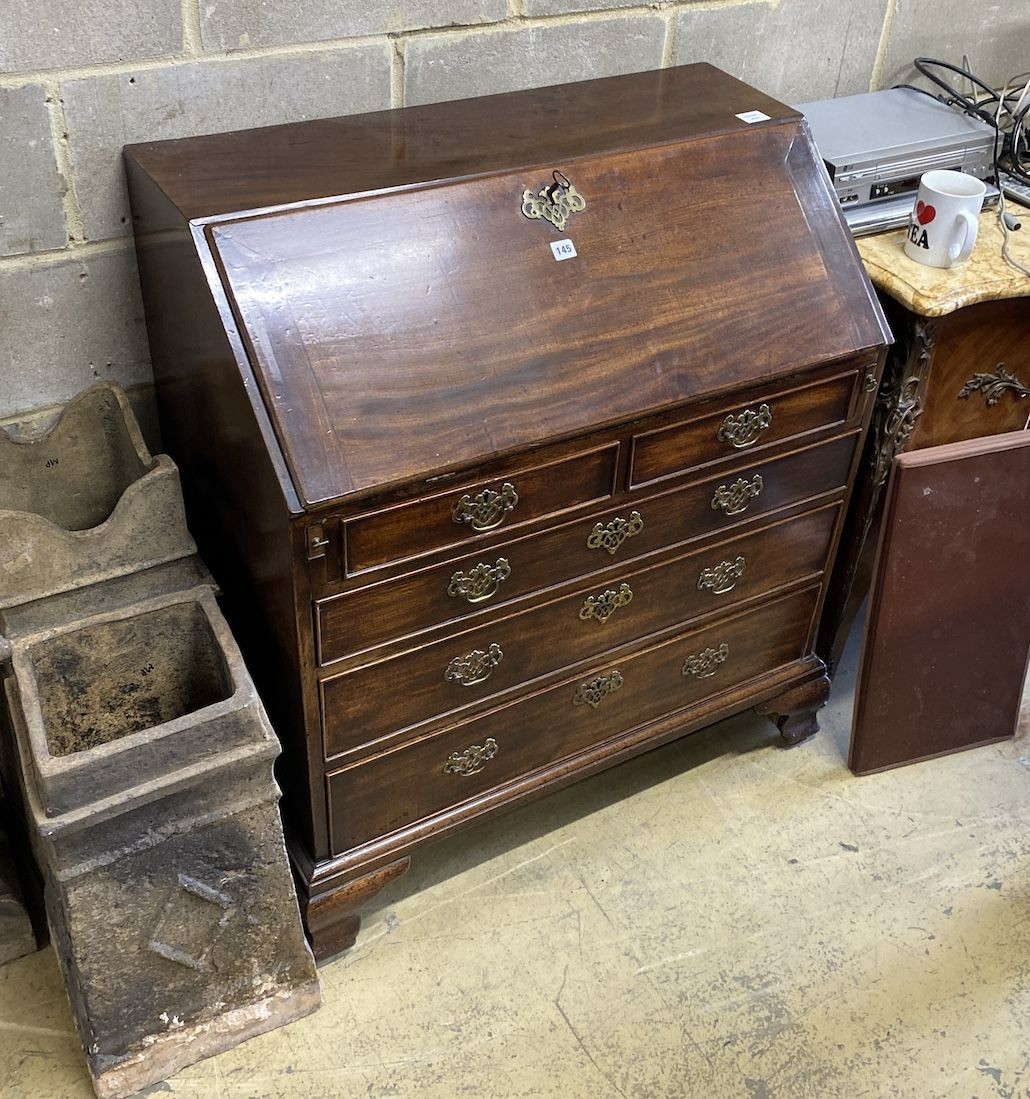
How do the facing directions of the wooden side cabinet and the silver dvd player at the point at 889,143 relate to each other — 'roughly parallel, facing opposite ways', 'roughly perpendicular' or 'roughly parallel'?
roughly parallel

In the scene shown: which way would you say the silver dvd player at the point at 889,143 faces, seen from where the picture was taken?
facing the viewer and to the right of the viewer

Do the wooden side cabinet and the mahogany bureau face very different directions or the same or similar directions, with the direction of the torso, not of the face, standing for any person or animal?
same or similar directions

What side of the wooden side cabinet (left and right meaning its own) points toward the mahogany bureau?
right

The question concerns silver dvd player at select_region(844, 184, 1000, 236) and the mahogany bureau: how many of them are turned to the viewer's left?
0

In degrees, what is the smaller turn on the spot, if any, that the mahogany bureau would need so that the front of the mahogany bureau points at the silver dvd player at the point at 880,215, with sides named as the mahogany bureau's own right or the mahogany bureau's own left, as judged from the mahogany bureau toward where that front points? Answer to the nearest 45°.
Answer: approximately 90° to the mahogany bureau's own left

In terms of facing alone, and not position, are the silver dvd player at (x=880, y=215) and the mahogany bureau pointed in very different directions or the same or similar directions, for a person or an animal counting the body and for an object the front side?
same or similar directions

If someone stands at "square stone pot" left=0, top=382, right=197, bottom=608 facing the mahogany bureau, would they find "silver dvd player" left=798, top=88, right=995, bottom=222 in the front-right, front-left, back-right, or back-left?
front-left

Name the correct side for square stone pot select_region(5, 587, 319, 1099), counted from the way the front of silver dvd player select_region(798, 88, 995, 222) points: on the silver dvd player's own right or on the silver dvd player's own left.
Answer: on the silver dvd player's own right

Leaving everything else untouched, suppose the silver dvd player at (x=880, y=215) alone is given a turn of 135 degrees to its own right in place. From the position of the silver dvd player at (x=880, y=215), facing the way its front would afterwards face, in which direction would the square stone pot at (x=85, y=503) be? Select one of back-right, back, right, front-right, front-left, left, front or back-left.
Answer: front-left

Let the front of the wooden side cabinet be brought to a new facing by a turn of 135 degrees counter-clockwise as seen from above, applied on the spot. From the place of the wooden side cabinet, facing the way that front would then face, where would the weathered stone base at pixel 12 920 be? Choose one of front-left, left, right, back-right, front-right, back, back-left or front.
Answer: back-left
